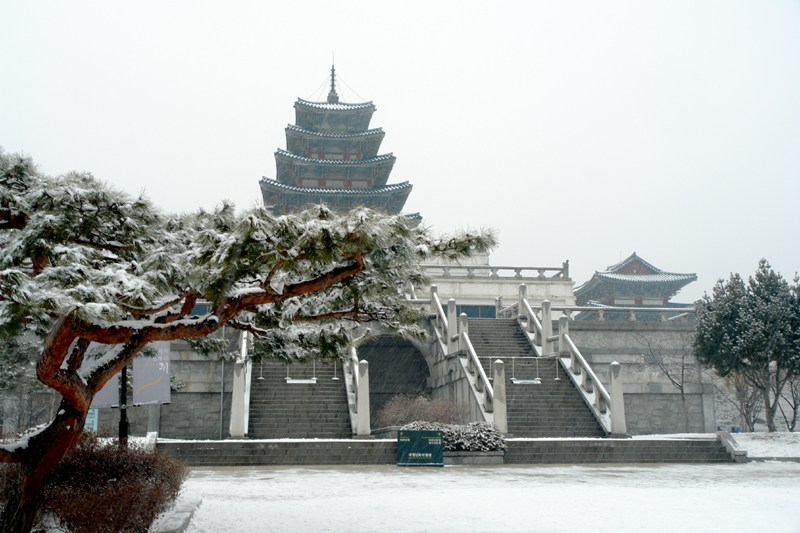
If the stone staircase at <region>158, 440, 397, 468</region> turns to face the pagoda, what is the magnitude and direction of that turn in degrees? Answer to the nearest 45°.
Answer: approximately 180°

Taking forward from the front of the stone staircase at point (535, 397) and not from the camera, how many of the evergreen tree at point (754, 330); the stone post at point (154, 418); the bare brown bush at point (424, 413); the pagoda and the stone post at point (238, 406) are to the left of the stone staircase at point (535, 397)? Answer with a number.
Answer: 1

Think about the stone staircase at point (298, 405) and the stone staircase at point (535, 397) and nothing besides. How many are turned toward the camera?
2

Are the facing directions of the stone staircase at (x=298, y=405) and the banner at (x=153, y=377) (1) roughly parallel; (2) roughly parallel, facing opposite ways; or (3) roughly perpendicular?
roughly parallel

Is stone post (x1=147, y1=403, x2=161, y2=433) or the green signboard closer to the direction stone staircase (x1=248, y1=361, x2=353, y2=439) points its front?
the green signboard

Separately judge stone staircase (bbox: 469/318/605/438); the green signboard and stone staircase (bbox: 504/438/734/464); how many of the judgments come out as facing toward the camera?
3

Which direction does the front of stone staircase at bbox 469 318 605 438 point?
toward the camera

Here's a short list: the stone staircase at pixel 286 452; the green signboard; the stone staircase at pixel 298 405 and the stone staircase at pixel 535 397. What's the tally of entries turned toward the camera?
4

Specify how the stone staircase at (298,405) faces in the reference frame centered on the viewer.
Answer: facing the viewer

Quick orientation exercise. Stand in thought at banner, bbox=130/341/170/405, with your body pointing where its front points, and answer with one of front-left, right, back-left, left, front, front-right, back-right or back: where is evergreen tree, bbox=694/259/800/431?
left

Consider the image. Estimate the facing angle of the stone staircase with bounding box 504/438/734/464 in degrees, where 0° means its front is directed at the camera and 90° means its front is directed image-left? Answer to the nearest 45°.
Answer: approximately 0°

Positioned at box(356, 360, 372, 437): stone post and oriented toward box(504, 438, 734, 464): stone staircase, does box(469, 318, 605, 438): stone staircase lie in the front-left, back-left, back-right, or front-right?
front-left

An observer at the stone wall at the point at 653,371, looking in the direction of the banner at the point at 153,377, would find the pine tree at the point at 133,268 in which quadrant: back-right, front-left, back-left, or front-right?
front-left

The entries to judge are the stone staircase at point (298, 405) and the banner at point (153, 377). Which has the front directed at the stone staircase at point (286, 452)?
the stone staircase at point (298, 405)

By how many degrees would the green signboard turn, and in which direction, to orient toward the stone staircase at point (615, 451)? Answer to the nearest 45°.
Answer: approximately 90° to its left

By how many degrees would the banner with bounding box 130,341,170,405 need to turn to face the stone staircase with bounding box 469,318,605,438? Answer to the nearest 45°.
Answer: approximately 90° to its left

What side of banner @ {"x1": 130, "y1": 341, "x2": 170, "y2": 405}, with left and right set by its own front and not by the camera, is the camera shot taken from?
front

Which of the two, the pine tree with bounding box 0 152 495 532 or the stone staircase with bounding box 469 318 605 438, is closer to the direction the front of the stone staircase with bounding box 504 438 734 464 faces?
the pine tree
